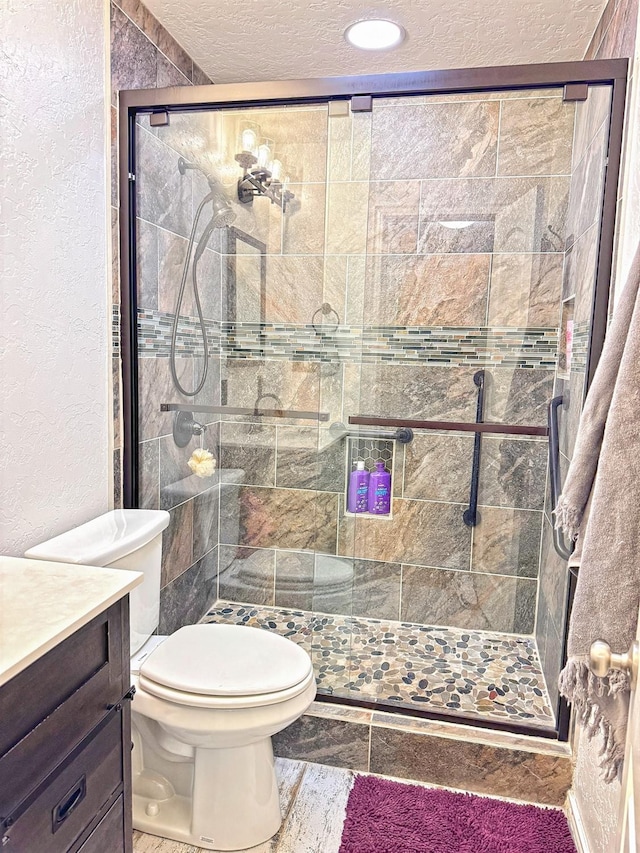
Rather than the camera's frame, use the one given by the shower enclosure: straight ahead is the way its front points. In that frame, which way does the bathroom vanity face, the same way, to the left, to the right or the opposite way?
to the left

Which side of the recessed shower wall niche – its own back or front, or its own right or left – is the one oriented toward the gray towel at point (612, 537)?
front

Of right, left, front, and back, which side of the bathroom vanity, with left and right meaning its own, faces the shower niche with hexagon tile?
left

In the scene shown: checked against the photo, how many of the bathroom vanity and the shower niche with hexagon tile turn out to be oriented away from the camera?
0

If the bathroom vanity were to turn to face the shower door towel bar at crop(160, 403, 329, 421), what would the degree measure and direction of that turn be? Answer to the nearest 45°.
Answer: approximately 90° to its left

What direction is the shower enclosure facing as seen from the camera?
toward the camera

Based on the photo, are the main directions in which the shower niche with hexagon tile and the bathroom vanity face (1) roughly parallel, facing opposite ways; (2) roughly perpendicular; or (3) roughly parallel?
roughly perpendicular

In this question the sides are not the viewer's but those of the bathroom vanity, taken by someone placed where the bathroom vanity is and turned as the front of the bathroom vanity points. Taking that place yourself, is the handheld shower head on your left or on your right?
on your left

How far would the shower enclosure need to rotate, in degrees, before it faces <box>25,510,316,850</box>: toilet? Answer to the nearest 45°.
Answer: approximately 45° to its right

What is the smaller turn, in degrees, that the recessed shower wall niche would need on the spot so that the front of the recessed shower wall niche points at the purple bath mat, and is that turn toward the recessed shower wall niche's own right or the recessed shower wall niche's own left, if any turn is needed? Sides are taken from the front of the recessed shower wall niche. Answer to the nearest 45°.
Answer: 0° — it already faces it

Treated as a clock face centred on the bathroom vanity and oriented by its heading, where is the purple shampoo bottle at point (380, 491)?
The purple shampoo bottle is roughly at 9 o'clock from the bathroom vanity.

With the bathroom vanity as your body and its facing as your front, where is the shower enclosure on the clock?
The shower enclosure is roughly at 9 o'clock from the bathroom vanity.

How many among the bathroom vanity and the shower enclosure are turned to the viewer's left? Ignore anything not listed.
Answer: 0

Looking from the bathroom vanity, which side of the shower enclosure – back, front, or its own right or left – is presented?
front

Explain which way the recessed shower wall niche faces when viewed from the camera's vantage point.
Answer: facing the viewer
